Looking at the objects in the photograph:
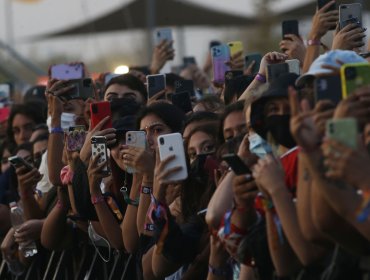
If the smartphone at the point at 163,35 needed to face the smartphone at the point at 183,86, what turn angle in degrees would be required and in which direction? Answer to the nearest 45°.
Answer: approximately 180°

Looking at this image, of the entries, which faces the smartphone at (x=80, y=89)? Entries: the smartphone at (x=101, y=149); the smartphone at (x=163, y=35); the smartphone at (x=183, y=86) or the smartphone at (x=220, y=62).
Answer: the smartphone at (x=101, y=149)

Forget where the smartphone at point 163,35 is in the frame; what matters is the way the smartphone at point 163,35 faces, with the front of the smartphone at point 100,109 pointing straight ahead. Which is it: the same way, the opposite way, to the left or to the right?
the same way

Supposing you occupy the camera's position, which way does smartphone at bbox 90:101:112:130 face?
facing away from the viewer

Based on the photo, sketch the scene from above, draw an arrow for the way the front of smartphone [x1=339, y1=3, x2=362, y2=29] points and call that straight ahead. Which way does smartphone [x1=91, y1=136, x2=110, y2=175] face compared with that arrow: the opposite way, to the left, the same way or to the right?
the same way

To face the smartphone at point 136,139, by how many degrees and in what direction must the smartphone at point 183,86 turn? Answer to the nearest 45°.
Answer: approximately 180°

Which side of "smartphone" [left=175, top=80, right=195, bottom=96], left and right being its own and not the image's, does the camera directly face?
back

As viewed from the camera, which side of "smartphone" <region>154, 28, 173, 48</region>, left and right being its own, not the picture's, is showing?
back

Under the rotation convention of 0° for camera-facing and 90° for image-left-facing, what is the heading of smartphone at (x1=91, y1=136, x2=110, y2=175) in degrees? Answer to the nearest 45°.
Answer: approximately 180°

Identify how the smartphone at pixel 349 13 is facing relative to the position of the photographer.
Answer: facing away from the viewer

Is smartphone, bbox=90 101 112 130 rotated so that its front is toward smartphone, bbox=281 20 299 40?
no

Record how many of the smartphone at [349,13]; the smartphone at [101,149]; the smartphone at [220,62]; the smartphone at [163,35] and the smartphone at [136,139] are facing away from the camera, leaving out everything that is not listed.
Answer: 5

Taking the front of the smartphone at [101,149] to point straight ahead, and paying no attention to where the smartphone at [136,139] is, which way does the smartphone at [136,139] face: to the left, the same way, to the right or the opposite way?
the same way

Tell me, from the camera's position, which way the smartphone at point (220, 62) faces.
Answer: facing away from the viewer

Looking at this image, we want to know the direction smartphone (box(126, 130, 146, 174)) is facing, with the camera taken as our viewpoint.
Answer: facing away from the viewer

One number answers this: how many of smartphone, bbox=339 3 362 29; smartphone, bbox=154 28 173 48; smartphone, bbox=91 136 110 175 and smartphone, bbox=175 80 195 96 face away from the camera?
4

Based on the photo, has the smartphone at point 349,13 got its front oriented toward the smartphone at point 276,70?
no

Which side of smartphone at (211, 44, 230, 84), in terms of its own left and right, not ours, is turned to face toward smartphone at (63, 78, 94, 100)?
left
